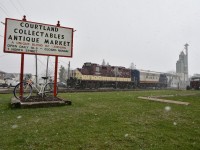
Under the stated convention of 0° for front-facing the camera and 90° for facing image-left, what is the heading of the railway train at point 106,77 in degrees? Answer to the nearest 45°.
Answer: approximately 45°

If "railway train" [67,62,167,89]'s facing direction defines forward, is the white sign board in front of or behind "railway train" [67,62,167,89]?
in front
